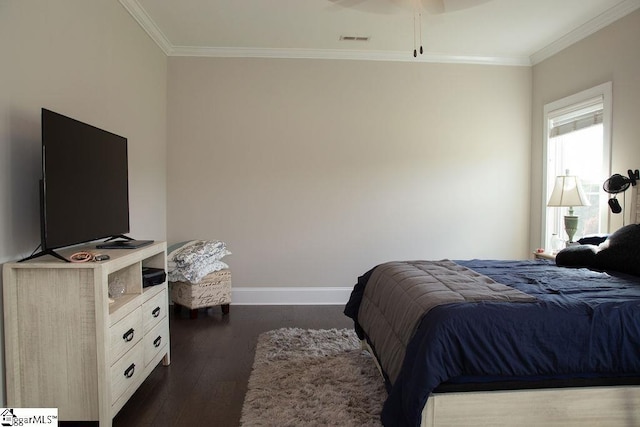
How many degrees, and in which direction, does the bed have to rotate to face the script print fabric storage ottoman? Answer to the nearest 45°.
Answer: approximately 90° to its right

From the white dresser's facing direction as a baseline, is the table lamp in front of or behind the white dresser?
in front

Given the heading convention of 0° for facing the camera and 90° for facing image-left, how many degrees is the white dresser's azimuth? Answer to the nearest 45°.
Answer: approximately 315°

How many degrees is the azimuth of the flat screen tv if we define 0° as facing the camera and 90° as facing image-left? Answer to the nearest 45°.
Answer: approximately 315°

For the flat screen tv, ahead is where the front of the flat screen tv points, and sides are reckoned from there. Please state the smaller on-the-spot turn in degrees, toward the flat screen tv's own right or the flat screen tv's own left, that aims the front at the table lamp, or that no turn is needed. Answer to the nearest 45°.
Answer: approximately 45° to the flat screen tv's own left

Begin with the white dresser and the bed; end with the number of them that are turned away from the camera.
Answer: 0

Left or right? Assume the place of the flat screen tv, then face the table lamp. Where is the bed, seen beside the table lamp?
right

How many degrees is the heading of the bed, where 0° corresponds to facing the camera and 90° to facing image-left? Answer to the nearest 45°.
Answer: approximately 45°
